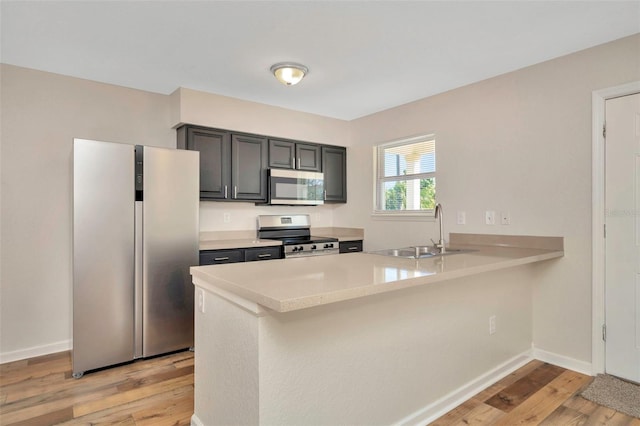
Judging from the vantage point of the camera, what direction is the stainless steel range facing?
facing the viewer and to the right of the viewer

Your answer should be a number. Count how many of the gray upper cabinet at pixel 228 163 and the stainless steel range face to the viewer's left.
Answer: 0

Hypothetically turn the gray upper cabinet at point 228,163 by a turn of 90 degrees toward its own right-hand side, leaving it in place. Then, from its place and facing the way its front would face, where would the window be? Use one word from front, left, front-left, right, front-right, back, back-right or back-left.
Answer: back-left

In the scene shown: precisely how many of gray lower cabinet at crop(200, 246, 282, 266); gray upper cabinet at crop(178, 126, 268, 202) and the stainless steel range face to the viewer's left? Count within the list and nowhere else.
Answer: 0

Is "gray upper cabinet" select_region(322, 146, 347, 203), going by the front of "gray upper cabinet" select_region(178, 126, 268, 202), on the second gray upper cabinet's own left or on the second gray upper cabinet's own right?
on the second gray upper cabinet's own left

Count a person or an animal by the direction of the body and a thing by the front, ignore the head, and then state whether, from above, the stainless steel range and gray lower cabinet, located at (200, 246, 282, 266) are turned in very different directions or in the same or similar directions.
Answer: same or similar directions

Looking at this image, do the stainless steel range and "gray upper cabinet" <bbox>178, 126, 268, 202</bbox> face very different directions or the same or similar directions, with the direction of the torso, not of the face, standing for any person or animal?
same or similar directions

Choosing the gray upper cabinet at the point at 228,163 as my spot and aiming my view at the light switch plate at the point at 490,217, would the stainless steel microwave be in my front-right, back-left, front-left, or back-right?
front-left

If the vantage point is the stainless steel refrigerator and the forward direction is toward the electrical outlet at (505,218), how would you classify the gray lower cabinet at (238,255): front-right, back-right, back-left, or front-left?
front-left
